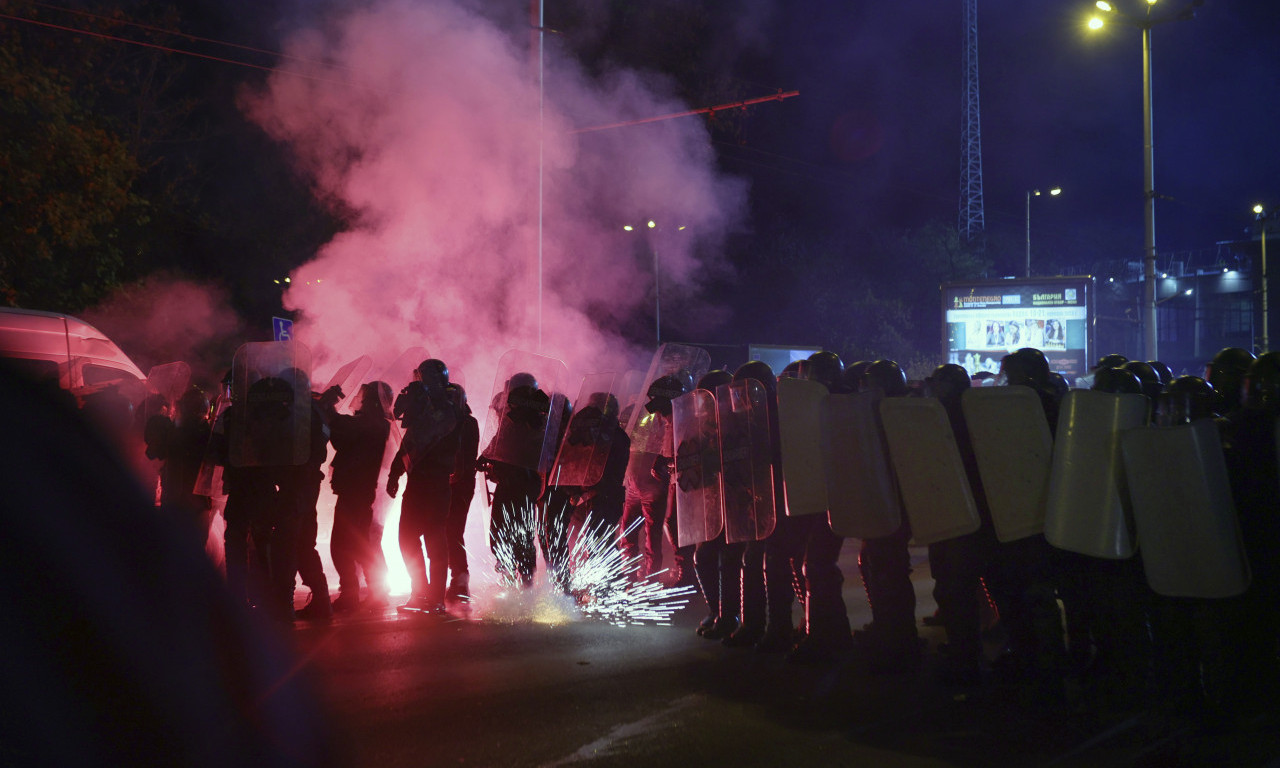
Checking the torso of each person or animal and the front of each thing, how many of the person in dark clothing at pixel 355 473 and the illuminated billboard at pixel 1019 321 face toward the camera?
1

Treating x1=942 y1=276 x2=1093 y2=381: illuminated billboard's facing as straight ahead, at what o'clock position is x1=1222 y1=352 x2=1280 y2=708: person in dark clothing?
The person in dark clothing is roughly at 12 o'clock from the illuminated billboard.

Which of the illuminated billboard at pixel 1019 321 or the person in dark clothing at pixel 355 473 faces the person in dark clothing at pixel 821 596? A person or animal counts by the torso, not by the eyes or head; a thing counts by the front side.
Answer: the illuminated billboard
